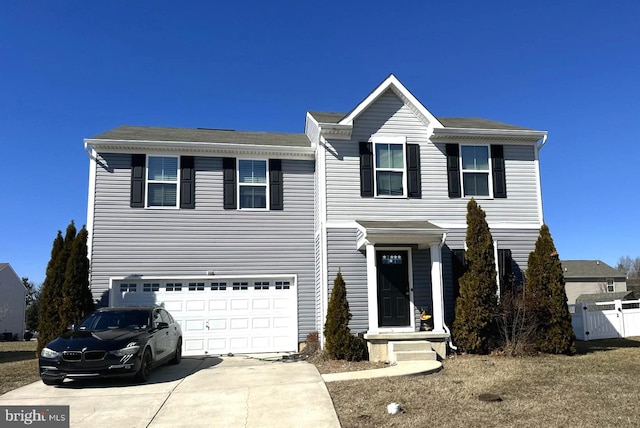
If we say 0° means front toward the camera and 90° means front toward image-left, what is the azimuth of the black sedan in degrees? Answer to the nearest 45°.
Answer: approximately 45°

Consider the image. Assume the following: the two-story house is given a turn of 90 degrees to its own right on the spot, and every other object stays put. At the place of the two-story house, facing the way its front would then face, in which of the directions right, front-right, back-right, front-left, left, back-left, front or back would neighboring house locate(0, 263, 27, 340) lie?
front-right

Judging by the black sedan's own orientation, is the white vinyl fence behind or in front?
behind

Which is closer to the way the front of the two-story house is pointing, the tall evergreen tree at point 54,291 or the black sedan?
the black sedan

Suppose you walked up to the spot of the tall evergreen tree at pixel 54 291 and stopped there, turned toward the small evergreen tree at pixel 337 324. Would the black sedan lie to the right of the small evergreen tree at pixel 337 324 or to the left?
right

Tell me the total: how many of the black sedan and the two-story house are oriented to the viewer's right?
0

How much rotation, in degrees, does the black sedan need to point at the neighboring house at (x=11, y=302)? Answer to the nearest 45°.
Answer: approximately 135° to its right

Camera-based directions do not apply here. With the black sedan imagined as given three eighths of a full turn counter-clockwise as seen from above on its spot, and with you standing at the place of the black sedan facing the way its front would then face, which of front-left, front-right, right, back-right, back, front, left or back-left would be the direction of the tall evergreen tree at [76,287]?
left

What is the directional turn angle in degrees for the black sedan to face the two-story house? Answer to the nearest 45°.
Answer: approximately 180°

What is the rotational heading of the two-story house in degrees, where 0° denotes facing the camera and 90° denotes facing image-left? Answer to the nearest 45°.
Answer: approximately 0°

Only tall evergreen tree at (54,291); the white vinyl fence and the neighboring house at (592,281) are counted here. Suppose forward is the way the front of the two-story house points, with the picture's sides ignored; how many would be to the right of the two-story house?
1

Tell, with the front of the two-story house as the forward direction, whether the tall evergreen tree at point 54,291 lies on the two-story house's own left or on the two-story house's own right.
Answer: on the two-story house's own right
